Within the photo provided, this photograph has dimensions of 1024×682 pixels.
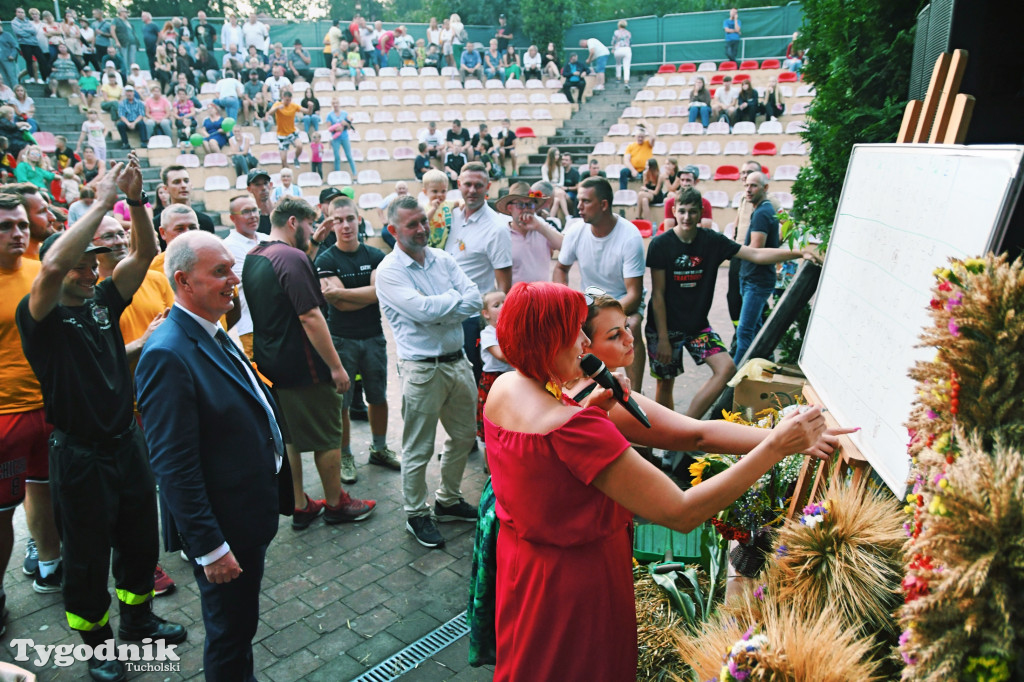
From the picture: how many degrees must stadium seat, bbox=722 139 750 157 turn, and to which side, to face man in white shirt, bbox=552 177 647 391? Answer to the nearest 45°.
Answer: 0° — it already faces them

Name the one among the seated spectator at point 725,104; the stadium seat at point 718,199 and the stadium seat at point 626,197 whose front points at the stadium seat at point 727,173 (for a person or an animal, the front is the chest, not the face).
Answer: the seated spectator

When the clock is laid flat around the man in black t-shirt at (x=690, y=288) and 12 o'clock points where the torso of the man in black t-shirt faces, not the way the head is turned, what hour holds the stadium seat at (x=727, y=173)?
The stadium seat is roughly at 6 o'clock from the man in black t-shirt.

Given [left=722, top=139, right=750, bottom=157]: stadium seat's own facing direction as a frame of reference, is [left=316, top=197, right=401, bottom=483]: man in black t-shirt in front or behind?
in front

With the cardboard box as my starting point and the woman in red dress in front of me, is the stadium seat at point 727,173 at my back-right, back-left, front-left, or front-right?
back-right

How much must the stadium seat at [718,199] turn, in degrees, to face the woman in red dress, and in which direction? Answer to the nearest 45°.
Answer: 0° — it already faces them

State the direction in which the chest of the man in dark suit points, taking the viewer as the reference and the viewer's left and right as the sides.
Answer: facing to the right of the viewer

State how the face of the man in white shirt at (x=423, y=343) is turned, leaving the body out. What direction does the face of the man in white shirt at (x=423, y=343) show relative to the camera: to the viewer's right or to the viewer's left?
to the viewer's right

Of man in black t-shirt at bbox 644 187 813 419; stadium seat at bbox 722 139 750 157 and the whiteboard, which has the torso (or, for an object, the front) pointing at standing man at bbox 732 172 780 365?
the stadium seat

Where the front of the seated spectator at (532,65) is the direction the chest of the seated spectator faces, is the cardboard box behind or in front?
in front

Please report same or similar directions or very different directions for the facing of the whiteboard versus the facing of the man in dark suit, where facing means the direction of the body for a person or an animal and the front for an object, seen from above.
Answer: very different directions

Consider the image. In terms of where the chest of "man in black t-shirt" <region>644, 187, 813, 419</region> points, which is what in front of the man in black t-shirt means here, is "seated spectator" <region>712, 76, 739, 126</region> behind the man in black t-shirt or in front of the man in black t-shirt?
behind

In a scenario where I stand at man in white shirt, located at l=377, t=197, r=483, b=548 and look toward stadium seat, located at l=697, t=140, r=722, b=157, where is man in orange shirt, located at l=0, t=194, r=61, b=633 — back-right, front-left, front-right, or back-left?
back-left
